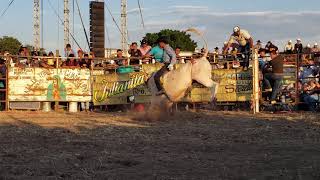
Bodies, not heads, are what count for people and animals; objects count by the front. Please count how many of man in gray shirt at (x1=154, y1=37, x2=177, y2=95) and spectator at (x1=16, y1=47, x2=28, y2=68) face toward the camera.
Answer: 1

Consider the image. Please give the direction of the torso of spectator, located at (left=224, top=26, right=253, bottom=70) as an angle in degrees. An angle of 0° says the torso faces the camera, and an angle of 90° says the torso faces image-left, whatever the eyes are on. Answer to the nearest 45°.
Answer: approximately 45°

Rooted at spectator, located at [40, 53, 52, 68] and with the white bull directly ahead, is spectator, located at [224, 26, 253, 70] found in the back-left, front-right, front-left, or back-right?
front-left

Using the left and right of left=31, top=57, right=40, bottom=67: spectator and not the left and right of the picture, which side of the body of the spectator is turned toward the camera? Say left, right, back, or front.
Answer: front

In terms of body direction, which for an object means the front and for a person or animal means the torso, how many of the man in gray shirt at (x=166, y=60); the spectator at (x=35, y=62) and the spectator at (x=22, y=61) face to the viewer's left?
1

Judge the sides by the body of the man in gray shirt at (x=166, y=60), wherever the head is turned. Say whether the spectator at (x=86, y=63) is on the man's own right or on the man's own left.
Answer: on the man's own right

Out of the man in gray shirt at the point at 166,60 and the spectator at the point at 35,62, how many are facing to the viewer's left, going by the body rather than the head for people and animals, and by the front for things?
1

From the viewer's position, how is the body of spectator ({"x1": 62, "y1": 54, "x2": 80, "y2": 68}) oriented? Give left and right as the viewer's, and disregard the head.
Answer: facing the viewer
